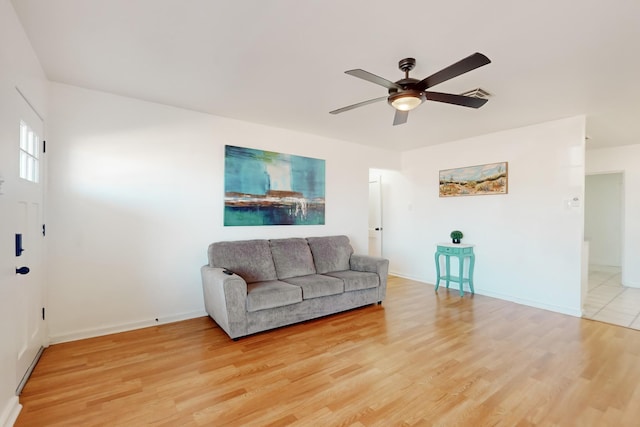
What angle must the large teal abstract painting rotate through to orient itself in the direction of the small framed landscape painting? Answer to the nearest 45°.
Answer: approximately 45° to its left

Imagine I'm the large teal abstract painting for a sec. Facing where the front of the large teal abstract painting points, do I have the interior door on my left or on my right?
on my left

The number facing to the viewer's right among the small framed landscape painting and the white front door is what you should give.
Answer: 1

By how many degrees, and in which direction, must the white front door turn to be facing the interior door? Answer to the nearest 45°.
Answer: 0° — it already faces it

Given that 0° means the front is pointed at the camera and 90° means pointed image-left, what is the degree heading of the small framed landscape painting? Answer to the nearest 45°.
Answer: approximately 45°

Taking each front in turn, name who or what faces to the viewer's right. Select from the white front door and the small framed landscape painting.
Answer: the white front door

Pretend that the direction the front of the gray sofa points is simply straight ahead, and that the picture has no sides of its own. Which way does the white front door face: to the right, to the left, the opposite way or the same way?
to the left

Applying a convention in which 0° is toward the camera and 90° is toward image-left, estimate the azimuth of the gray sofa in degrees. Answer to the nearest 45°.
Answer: approximately 315°

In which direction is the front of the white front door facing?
to the viewer's right

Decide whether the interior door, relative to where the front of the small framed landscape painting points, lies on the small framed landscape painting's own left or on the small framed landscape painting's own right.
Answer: on the small framed landscape painting's own right

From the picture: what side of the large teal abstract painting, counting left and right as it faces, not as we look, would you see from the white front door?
right
